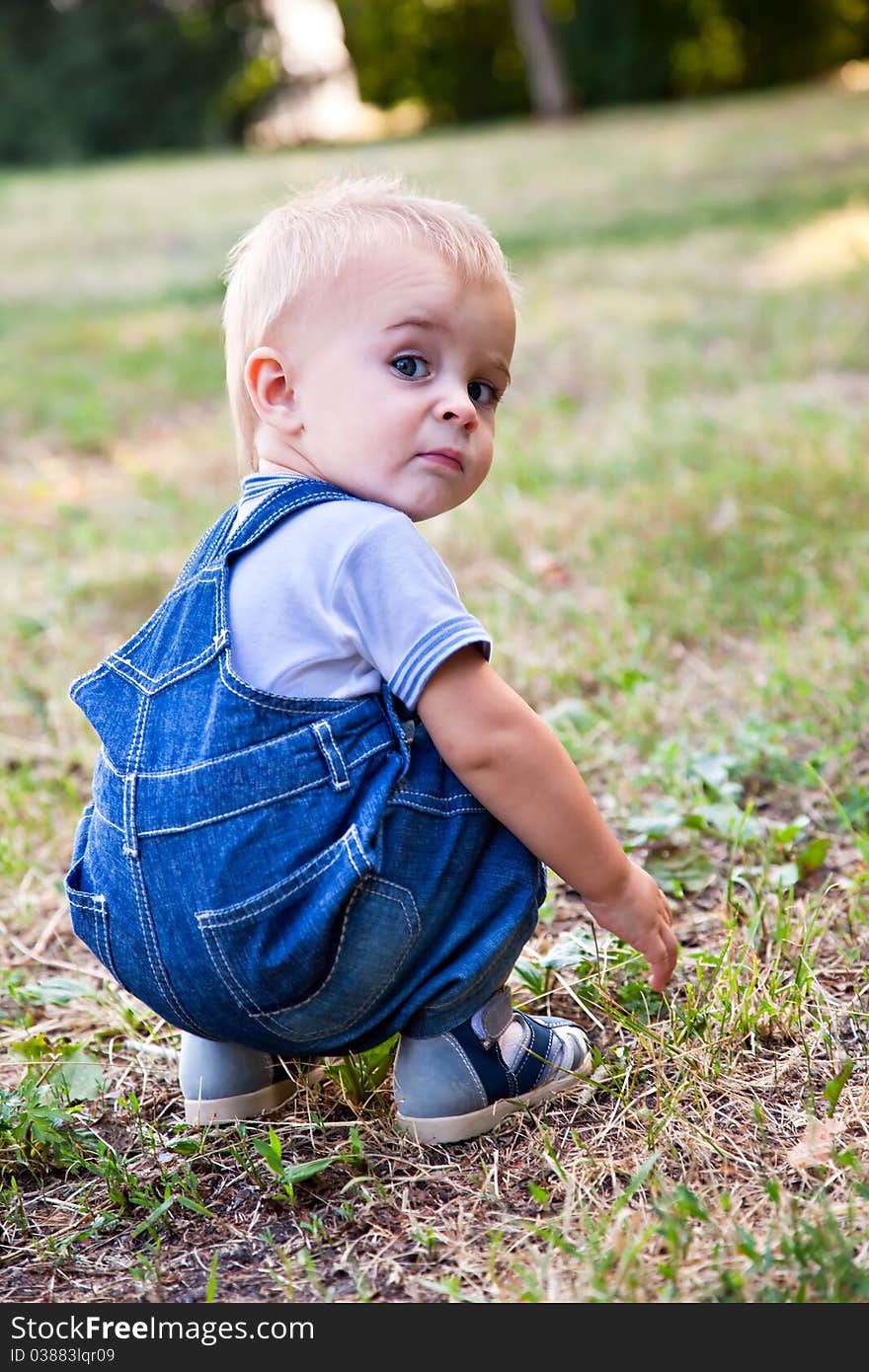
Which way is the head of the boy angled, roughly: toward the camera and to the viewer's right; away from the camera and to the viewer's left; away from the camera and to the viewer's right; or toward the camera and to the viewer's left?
toward the camera and to the viewer's right

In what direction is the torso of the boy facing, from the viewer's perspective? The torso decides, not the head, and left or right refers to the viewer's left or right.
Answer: facing away from the viewer and to the right of the viewer
